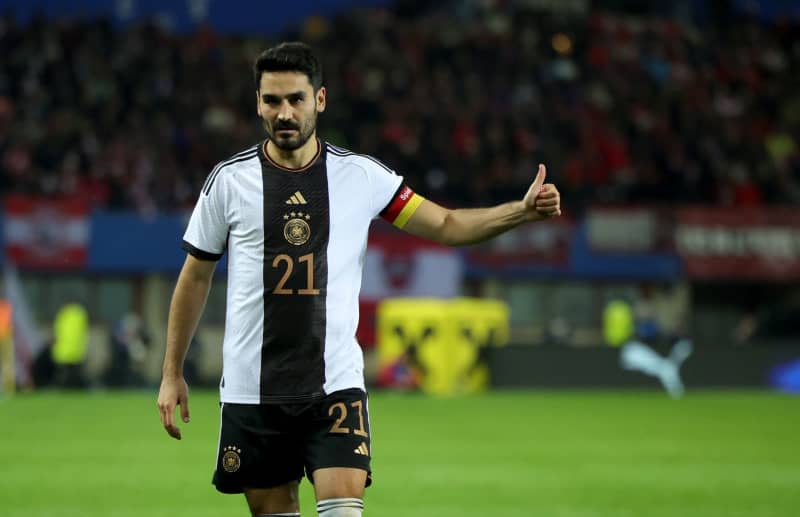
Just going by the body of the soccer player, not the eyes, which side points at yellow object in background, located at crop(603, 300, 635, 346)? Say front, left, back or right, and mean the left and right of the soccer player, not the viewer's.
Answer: back

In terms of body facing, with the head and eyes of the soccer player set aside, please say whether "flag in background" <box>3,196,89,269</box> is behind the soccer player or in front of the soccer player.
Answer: behind

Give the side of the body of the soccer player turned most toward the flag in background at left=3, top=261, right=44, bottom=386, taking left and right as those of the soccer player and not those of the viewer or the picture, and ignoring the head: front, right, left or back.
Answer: back

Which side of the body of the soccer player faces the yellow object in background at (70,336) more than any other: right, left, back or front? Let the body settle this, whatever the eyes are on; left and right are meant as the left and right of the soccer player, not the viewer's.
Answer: back

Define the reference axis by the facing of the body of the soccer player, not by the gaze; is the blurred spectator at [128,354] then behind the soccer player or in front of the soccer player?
behind

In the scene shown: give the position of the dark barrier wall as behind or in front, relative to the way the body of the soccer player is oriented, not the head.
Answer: behind

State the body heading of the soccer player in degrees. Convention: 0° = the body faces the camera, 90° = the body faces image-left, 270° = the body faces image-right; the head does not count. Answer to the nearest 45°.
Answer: approximately 0°

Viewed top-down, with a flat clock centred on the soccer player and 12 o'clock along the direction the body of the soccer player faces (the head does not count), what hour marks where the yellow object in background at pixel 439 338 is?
The yellow object in background is roughly at 6 o'clock from the soccer player.
